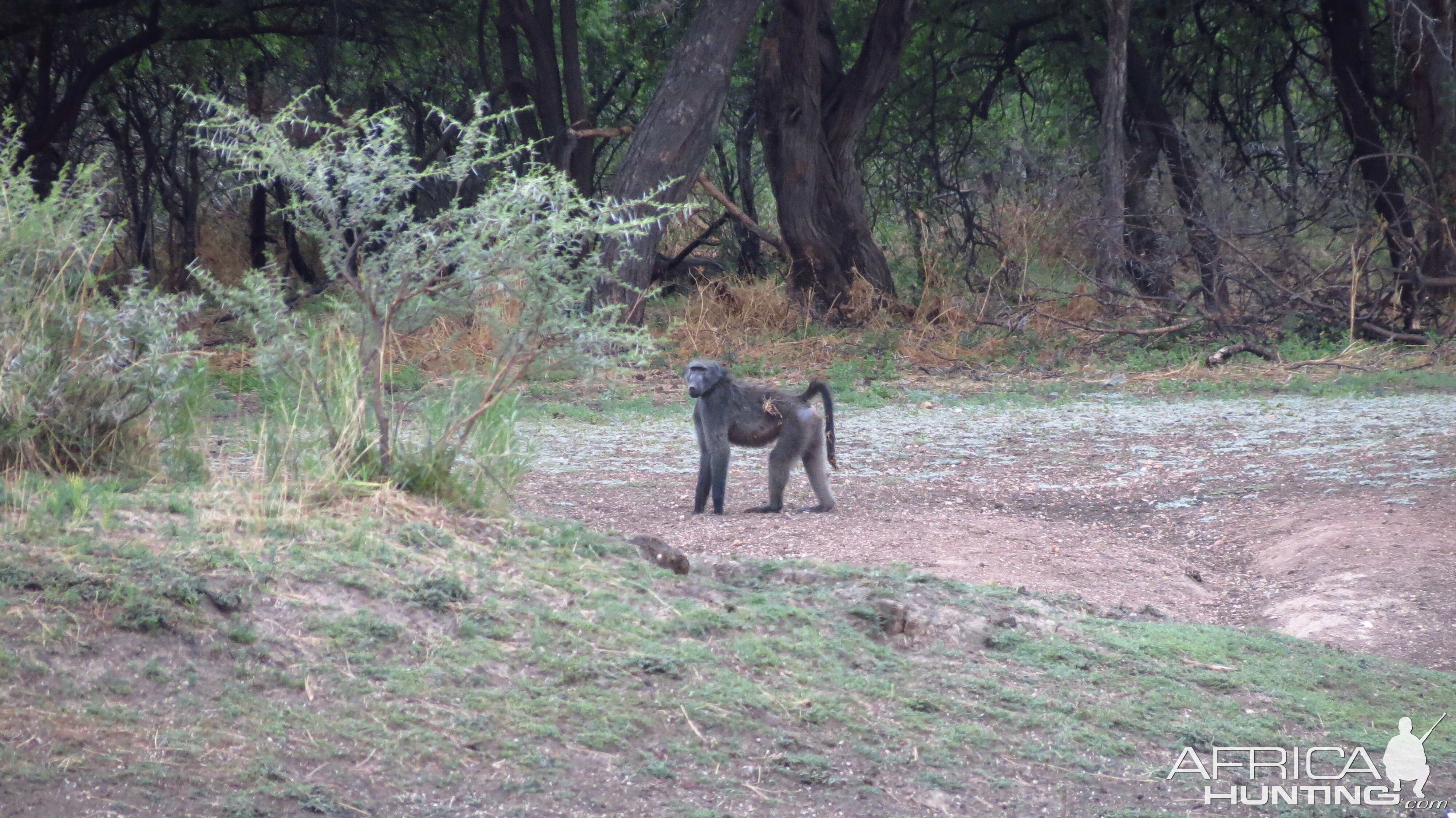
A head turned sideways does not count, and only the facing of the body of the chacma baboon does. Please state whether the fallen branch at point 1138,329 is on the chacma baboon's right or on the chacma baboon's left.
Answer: on the chacma baboon's right

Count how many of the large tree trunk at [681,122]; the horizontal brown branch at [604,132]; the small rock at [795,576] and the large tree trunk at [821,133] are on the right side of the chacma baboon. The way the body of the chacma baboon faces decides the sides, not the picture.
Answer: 3

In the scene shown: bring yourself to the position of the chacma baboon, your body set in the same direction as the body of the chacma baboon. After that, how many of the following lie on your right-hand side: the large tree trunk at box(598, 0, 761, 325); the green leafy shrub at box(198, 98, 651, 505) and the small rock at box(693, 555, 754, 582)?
1

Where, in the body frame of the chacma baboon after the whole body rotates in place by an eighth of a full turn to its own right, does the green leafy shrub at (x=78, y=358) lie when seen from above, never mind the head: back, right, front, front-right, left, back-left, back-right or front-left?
left

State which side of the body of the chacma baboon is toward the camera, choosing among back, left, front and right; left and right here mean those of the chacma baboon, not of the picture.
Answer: left

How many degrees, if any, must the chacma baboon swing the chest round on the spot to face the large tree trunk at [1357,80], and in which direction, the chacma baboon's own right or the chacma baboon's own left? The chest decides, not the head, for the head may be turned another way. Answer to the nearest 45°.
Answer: approximately 135° to the chacma baboon's own right

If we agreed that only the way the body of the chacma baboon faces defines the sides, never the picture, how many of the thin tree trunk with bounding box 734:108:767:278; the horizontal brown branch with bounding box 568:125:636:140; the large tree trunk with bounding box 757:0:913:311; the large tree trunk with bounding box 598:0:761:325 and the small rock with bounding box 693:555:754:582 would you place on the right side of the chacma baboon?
4

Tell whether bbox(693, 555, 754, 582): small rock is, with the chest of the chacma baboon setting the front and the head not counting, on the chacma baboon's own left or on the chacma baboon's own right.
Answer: on the chacma baboon's own left

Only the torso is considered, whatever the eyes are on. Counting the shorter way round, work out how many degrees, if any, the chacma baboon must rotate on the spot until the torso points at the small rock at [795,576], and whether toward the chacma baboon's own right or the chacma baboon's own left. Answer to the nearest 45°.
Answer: approximately 90° to the chacma baboon's own left

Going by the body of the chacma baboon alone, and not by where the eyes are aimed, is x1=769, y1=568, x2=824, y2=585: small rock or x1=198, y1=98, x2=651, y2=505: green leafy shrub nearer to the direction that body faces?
the green leafy shrub

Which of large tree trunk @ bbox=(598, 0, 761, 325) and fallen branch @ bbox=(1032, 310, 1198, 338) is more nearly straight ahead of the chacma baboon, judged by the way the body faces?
the large tree trunk

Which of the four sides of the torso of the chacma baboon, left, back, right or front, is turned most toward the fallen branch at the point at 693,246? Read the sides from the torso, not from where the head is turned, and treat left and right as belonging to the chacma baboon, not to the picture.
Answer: right

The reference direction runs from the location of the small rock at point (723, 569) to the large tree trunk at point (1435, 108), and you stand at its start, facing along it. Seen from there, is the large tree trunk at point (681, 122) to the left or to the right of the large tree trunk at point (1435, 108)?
left

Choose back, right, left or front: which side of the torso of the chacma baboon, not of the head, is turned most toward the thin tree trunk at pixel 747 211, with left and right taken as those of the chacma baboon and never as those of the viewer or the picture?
right

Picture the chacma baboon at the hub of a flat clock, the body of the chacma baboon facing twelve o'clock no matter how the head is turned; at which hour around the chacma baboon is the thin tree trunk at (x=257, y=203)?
The thin tree trunk is roughly at 2 o'clock from the chacma baboon.
